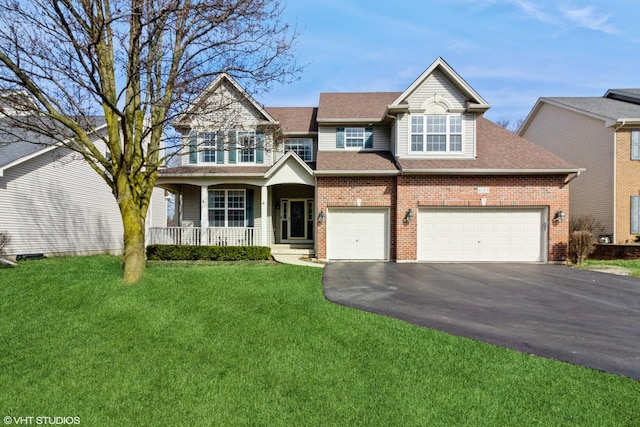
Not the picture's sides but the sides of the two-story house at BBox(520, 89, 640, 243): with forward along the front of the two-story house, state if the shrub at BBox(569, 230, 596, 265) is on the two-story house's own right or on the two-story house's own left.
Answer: on the two-story house's own right

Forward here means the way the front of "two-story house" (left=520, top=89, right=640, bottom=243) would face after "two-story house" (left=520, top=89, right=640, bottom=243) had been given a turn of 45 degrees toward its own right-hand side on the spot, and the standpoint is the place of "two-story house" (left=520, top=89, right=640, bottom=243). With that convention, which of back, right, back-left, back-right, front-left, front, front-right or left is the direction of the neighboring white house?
front-right

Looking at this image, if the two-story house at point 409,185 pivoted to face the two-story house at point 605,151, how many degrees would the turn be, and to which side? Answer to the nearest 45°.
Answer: approximately 135° to its left

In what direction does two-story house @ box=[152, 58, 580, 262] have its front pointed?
toward the camera

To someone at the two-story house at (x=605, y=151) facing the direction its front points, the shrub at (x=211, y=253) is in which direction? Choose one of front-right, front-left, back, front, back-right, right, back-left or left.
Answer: right

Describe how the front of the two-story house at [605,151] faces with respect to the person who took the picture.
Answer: facing the viewer and to the right of the viewer

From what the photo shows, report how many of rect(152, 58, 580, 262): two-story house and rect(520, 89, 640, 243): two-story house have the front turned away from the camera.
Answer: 0

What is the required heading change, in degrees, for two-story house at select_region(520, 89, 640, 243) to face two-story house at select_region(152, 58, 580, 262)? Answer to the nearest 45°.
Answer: approximately 90° to its right

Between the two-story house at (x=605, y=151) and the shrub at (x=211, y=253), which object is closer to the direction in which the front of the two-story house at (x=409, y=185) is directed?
the shrub

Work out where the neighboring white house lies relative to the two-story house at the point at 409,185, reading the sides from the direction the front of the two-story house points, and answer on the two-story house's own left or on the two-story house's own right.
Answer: on the two-story house's own right

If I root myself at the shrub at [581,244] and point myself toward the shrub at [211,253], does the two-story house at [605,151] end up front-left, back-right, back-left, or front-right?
back-right

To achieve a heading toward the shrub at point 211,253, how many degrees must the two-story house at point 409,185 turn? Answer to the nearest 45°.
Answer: approximately 90° to its right

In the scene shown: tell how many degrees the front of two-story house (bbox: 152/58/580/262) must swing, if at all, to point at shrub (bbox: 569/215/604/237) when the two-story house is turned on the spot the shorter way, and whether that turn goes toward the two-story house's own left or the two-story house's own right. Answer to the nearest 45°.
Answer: approximately 90° to the two-story house's own left
